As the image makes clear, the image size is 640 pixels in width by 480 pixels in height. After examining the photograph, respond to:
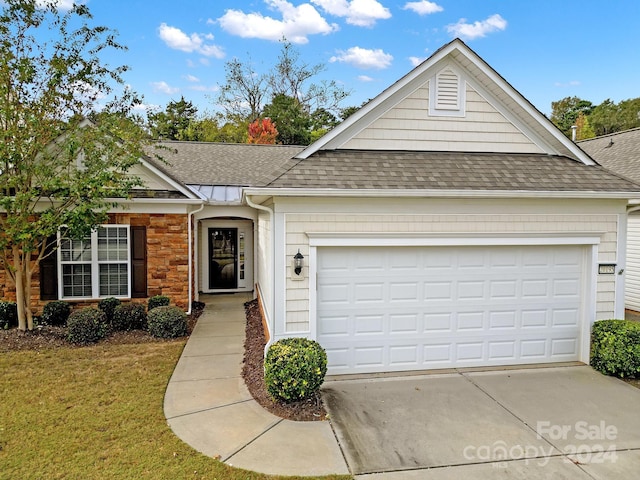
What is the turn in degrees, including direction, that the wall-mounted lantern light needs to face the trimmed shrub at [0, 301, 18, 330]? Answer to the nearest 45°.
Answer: approximately 135° to its right

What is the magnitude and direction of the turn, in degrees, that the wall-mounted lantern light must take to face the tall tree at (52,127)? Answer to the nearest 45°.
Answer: approximately 135° to its right

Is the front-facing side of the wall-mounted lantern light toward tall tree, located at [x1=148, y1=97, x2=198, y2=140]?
no

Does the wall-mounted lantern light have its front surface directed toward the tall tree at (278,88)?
no

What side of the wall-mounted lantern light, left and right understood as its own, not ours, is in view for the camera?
front

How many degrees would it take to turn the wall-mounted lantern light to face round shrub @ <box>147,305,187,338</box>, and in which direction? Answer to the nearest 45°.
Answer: approximately 135° to its right

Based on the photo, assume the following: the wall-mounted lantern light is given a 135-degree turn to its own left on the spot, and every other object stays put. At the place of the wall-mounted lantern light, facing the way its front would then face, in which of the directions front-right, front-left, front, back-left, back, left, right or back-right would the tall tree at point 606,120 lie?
front

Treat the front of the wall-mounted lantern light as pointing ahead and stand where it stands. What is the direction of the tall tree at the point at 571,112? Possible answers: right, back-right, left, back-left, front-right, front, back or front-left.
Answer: back-left

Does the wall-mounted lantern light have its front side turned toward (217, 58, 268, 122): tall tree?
no

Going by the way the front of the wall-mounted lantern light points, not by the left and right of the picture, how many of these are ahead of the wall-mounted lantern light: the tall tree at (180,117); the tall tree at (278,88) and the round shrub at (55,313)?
0

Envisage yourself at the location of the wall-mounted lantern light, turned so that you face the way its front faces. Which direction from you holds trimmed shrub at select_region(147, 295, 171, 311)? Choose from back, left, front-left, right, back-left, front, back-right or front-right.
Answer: back-right

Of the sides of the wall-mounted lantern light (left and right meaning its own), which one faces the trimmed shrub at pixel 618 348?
left

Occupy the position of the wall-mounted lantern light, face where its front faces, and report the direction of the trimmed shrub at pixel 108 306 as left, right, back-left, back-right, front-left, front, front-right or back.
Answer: back-right

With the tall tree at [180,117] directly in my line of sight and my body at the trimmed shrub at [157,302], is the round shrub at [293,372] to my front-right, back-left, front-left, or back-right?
back-right

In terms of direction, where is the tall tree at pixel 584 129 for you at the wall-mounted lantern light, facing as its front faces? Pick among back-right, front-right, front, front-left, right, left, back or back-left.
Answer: back-left

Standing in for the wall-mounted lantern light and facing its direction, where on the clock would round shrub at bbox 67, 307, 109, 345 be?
The round shrub is roughly at 4 o'clock from the wall-mounted lantern light.
